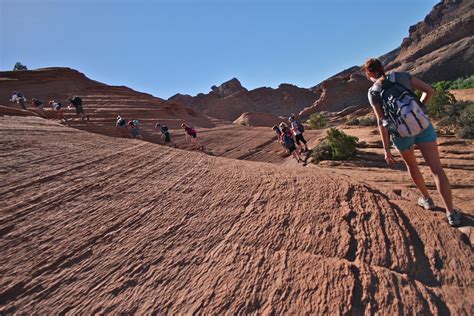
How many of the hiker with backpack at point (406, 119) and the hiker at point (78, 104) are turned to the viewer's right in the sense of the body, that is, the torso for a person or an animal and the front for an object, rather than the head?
0

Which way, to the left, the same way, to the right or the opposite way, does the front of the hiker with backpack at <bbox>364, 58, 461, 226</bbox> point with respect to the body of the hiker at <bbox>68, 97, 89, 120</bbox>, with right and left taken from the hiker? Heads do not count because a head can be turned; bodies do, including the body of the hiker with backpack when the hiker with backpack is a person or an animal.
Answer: to the right

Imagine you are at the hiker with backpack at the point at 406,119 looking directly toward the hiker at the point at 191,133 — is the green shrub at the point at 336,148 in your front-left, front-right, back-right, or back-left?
front-right

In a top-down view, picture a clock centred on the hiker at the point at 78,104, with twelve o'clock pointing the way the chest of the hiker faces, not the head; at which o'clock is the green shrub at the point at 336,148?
The green shrub is roughly at 8 o'clock from the hiker.

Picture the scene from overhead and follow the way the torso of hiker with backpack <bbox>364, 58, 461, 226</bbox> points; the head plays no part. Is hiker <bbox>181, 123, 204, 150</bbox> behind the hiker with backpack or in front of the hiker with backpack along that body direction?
in front

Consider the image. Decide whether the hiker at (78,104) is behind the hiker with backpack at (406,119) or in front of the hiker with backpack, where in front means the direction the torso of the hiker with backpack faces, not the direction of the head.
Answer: in front

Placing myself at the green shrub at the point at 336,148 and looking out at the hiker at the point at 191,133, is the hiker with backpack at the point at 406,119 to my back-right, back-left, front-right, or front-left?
back-left

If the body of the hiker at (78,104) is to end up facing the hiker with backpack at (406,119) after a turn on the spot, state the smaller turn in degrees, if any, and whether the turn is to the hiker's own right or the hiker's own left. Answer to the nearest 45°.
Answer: approximately 90° to the hiker's own left

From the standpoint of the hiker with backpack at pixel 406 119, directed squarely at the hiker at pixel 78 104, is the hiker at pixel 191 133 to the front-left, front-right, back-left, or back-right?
front-right

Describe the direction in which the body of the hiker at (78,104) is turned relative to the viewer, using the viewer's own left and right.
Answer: facing to the left of the viewer

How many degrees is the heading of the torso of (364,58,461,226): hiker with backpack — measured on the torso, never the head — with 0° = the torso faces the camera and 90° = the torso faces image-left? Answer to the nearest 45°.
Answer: approximately 135°

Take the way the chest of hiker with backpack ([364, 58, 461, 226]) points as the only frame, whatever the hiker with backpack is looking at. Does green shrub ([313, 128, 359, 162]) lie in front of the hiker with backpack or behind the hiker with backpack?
in front
